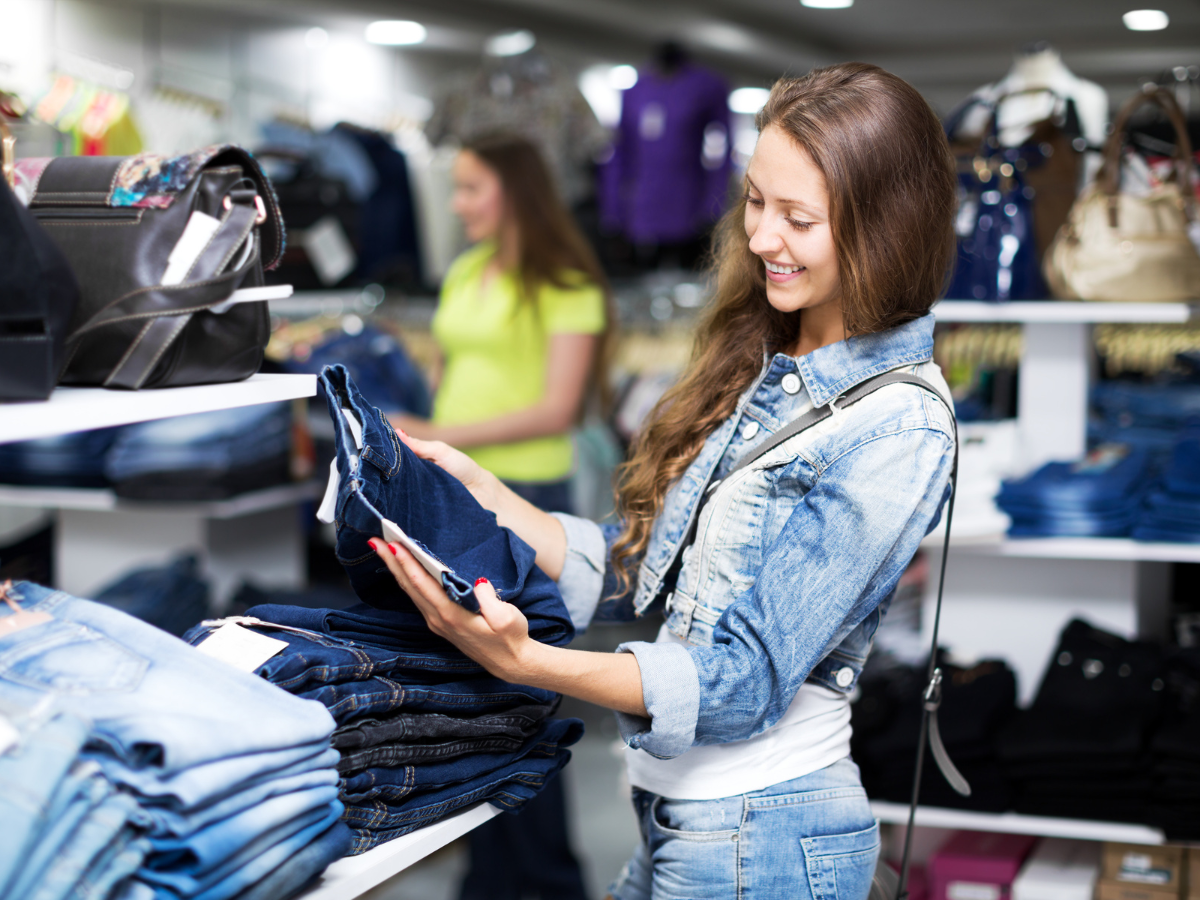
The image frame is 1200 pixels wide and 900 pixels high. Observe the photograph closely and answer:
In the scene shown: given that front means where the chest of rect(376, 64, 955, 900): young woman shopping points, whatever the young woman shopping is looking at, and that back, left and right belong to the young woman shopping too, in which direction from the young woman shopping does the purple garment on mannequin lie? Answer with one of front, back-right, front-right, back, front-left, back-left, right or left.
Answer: back-right

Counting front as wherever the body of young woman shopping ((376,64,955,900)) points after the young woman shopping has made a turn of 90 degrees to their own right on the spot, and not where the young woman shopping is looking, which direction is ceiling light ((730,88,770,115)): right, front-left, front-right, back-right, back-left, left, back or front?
front-right

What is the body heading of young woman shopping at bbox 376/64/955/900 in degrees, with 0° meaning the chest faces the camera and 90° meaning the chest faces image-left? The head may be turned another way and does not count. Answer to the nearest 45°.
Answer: approximately 45°

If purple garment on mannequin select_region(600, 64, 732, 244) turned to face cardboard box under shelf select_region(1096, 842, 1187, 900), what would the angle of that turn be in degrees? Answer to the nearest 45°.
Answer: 0° — it already faces it

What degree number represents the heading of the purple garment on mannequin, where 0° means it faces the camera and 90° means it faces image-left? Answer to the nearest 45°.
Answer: approximately 0°

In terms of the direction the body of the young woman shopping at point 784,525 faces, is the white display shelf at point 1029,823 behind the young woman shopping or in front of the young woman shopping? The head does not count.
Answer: behind
